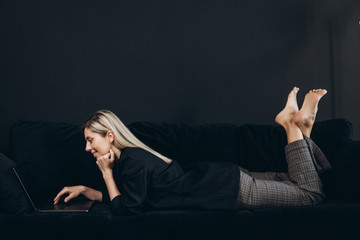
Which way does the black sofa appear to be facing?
toward the camera

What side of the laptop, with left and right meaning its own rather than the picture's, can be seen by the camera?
right
